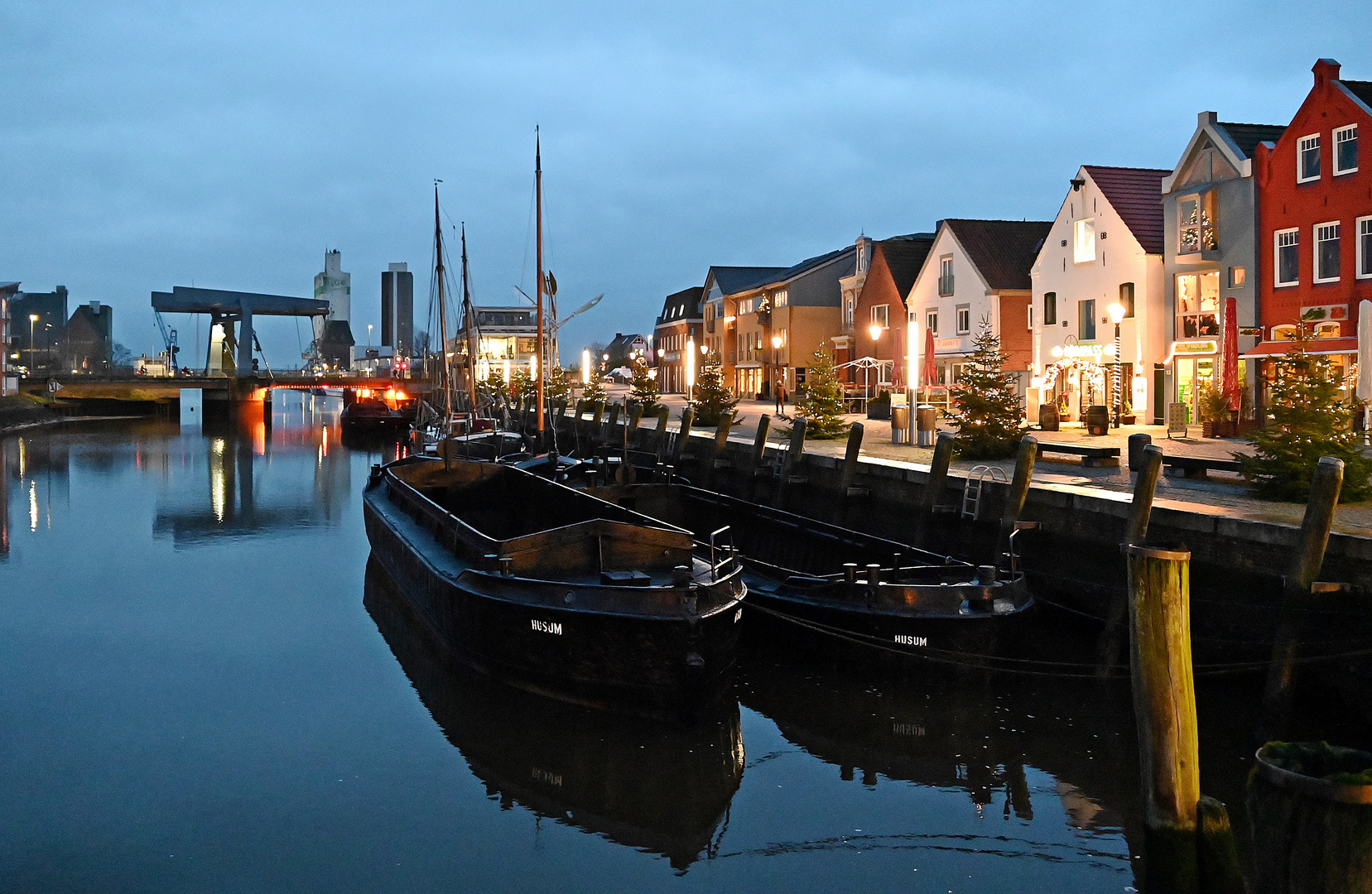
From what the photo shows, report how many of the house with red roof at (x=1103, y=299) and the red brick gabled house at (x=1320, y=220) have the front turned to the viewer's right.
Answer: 0

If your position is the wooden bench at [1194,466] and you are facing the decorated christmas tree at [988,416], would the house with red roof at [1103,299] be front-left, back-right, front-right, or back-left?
front-right

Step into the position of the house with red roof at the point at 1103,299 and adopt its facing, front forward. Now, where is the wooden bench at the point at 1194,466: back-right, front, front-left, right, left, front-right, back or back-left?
front-left

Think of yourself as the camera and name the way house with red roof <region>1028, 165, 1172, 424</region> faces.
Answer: facing the viewer and to the left of the viewer

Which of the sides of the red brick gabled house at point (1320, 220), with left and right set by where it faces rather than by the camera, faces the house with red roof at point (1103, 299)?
right

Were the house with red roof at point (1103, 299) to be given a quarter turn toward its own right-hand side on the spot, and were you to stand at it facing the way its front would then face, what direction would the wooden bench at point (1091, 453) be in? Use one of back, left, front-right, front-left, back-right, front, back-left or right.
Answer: back-left

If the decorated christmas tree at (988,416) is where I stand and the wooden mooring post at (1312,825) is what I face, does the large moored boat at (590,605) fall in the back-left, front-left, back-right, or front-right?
front-right

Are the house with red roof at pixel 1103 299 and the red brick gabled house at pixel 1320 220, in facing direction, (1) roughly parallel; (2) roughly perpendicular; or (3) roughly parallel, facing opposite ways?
roughly parallel
